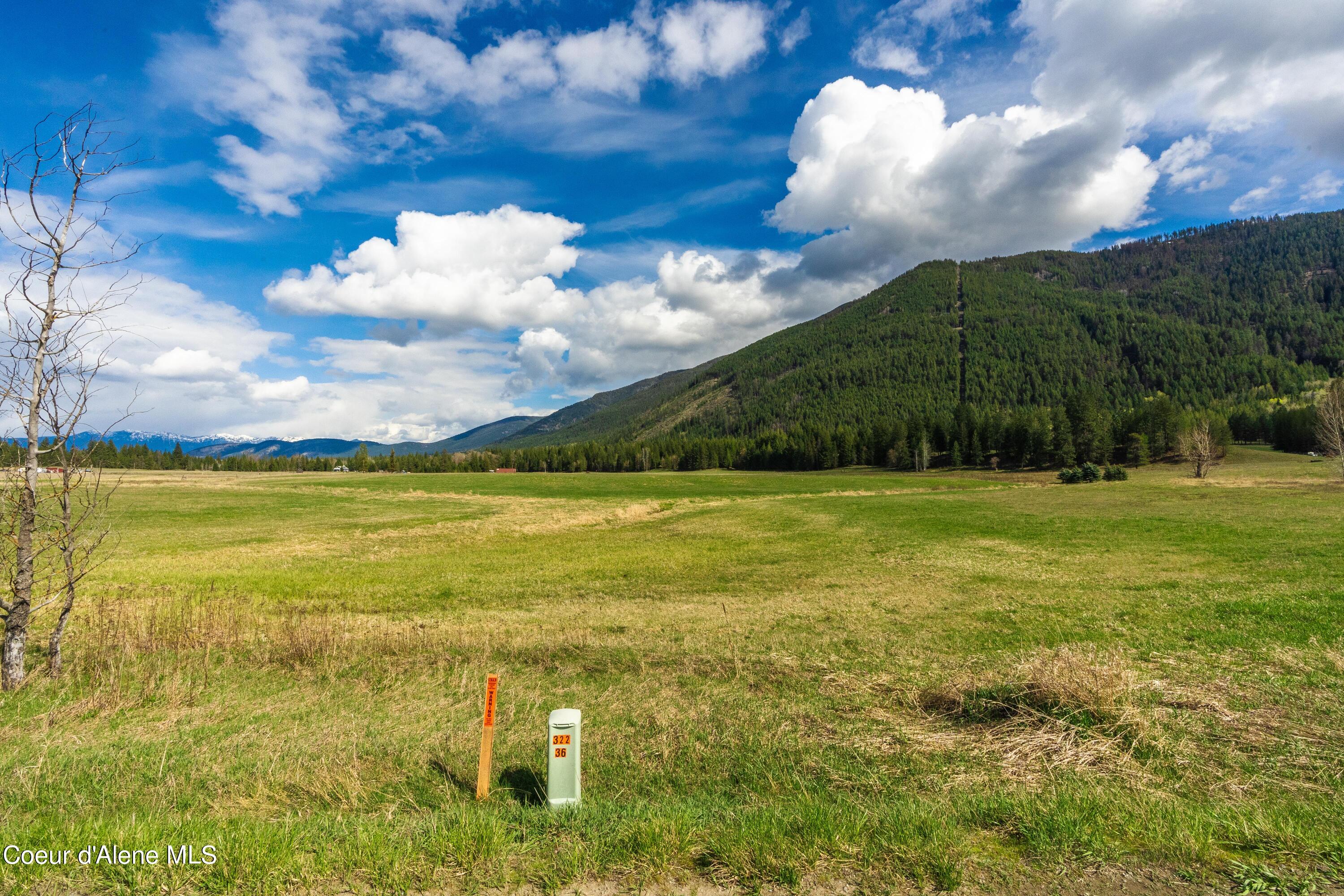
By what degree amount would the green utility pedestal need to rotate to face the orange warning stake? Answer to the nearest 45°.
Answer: approximately 135° to its right

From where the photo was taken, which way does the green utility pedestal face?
toward the camera
